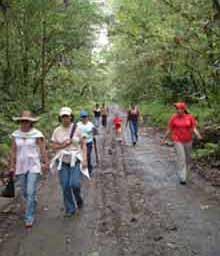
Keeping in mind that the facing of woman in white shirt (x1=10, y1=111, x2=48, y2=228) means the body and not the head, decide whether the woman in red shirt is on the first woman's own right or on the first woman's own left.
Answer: on the first woman's own left

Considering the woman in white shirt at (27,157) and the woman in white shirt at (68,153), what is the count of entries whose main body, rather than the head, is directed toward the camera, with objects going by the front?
2

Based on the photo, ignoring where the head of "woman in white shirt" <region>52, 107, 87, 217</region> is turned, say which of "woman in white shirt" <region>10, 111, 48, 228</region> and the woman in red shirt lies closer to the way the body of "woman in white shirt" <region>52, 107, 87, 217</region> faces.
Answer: the woman in white shirt

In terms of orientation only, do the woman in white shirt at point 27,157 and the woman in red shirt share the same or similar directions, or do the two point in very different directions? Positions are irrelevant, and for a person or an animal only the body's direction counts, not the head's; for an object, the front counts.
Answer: same or similar directions

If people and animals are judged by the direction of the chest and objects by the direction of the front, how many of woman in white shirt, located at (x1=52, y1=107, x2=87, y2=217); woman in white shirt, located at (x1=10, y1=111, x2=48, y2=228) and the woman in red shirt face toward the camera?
3

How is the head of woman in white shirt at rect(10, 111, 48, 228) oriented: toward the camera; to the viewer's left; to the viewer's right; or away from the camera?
toward the camera

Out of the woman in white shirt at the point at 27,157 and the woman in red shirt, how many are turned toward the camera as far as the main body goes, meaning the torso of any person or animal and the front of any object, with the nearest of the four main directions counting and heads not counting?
2

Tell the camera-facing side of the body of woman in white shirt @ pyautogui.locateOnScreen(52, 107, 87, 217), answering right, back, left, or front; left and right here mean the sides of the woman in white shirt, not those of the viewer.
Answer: front

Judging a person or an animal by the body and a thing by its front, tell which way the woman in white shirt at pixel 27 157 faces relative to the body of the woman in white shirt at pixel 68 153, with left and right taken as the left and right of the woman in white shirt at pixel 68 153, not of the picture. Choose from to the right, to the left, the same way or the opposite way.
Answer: the same way

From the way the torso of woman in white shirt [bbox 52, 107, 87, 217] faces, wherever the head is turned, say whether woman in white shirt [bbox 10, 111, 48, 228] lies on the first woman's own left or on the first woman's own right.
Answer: on the first woman's own right

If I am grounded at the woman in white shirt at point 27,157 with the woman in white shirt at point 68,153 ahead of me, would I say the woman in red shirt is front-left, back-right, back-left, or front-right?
front-left

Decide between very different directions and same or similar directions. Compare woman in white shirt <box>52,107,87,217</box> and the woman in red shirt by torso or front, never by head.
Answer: same or similar directions

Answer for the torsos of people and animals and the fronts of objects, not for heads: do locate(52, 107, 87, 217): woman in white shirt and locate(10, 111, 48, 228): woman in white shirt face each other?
no

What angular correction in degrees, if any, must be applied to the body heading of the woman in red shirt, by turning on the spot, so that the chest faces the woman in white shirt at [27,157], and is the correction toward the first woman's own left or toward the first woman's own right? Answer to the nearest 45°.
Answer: approximately 45° to the first woman's own right

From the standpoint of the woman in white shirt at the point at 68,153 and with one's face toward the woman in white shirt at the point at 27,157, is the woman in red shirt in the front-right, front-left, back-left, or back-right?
back-right

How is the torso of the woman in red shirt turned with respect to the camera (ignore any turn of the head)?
toward the camera
